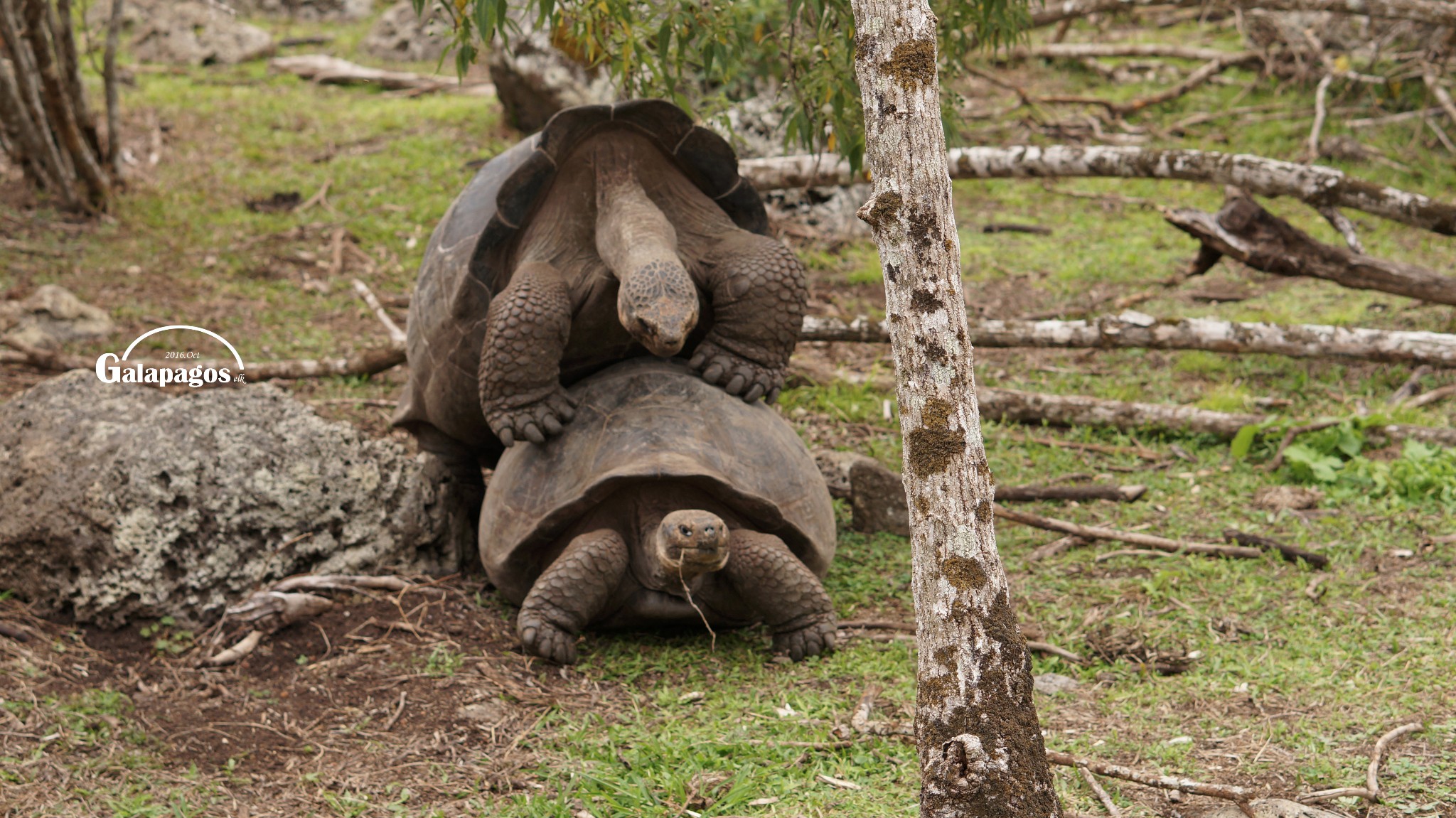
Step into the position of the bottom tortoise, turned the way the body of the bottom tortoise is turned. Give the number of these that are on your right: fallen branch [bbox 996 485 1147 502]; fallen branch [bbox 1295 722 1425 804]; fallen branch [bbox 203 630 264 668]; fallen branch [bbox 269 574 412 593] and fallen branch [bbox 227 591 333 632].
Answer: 3

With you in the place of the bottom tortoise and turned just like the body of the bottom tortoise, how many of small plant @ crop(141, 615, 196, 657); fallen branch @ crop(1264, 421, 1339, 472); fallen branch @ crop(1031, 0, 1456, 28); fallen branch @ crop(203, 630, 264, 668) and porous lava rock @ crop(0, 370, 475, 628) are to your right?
3

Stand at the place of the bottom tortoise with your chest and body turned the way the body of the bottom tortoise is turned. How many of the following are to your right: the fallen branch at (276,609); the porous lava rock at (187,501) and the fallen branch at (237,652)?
3

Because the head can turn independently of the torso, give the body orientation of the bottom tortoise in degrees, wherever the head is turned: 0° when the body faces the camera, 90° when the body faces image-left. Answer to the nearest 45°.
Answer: approximately 0°

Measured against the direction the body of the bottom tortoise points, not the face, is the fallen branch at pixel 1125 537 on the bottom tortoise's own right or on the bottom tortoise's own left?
on the bottom tortoise's own left

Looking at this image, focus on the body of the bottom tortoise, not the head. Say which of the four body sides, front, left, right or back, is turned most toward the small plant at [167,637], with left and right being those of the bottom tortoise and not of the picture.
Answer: right

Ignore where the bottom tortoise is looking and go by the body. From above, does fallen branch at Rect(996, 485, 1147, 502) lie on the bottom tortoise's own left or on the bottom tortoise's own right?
on the bottom tortoise's own left

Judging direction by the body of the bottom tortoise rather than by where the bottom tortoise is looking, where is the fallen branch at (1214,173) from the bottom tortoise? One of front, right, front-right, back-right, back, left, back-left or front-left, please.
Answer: back-left

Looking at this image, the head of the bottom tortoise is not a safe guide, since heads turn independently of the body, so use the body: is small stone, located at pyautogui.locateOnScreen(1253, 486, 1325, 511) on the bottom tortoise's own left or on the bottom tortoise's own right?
on the bottom tortoise's own left

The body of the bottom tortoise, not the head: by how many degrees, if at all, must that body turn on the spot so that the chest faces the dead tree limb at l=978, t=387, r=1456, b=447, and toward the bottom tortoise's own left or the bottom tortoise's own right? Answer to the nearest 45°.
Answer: approximately 135° to the bottom tortoise's own left

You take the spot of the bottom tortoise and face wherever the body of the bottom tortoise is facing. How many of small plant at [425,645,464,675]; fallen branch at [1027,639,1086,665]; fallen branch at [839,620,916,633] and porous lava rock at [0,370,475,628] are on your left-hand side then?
2

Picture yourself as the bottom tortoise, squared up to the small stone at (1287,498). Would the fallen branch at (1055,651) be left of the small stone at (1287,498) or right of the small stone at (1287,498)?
right

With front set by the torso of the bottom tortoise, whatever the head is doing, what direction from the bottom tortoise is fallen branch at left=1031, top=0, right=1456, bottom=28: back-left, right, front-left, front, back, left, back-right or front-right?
back-left

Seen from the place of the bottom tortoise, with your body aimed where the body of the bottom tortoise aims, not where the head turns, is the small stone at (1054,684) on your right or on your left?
on your left
